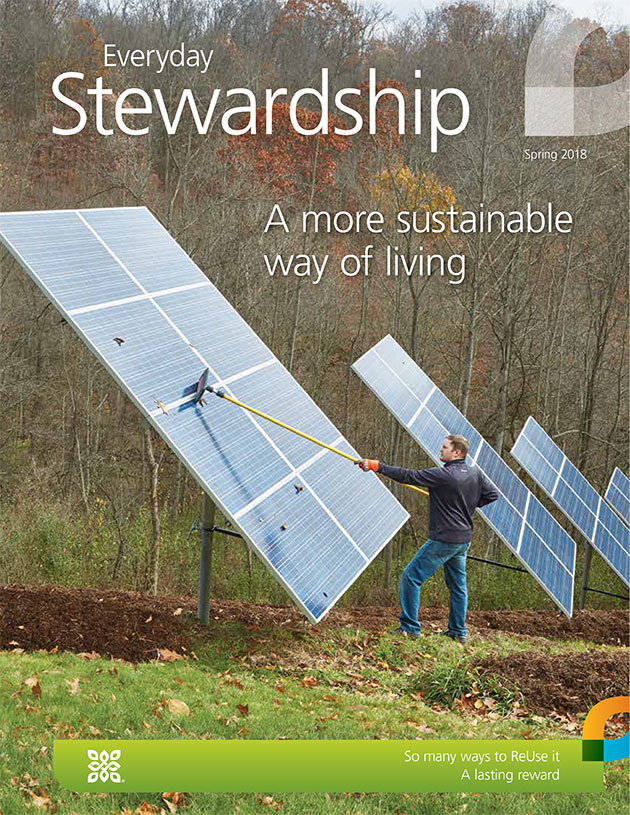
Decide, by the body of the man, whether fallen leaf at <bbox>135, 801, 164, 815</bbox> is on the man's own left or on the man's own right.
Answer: on the man's own left

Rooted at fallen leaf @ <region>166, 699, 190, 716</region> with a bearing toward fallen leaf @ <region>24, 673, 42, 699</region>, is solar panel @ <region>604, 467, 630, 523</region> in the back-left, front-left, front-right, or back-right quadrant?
back-right

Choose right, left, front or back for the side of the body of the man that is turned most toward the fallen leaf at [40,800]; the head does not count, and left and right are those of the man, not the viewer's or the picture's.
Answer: left

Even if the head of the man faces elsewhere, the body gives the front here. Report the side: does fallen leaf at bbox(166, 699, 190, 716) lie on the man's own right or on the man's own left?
on the man's own left

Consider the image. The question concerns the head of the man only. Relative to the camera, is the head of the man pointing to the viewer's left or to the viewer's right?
to the viewer's left

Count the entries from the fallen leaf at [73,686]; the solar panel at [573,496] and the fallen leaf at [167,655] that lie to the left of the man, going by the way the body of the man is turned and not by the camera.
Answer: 2

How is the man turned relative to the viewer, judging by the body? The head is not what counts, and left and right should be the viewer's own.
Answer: facing away from the viewer and to the left of the viewer

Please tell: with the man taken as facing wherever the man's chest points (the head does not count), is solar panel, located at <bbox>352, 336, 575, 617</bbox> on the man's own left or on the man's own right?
on the man's own right

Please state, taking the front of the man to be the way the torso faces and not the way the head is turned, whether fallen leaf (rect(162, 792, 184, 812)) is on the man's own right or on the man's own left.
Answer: on the man's own left

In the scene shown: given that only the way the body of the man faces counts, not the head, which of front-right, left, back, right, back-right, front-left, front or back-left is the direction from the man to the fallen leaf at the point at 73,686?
left
